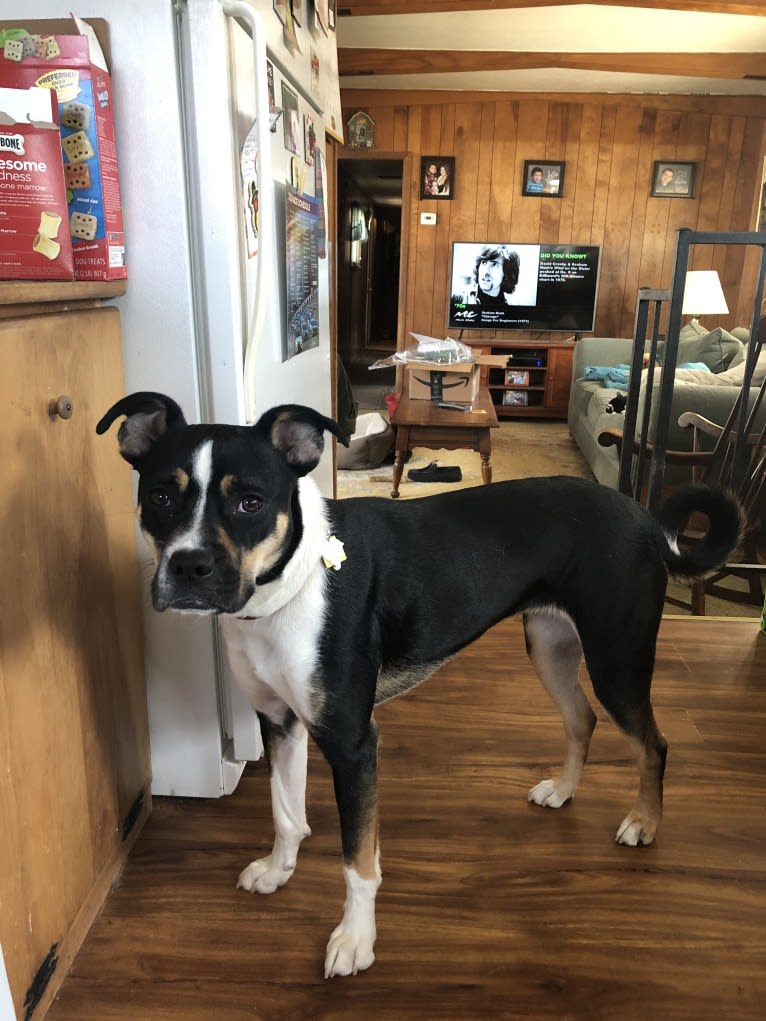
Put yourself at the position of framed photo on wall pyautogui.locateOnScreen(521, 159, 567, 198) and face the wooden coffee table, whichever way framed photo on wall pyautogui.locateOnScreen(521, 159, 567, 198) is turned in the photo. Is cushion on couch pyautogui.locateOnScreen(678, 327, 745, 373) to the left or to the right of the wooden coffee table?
left

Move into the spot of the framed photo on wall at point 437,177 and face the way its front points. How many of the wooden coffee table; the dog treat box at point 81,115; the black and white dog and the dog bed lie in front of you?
4

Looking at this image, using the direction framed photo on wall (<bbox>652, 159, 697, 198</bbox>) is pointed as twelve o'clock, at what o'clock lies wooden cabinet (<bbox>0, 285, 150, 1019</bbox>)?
The wooden cabinet is roughly at 12 o'clock from the framed photo on wall.

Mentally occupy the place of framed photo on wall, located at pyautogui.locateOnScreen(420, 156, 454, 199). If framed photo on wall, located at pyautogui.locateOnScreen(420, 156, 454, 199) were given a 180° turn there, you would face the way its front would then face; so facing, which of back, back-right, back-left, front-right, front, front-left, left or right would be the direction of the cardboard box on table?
back

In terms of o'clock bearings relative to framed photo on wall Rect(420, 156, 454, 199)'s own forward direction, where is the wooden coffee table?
The wooden coffee table is roughly at 12 o'clock from the framed photo on wall.

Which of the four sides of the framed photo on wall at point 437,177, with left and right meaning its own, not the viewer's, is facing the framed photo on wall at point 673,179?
left

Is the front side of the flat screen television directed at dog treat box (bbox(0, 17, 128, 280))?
yes

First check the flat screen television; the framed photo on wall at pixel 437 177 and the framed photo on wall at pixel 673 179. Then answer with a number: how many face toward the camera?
3

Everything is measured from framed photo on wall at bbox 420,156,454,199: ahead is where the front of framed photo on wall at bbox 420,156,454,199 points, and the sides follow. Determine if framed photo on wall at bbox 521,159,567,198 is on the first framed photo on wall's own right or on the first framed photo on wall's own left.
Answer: on the first framed photo on wall's own left

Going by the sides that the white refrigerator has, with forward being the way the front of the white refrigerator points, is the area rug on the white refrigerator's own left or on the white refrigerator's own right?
on the white refrigerator's own left

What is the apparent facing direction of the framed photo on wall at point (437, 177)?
toward the camera

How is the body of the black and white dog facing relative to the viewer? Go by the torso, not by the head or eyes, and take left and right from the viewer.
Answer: facing the viewer and to the left of the viewer

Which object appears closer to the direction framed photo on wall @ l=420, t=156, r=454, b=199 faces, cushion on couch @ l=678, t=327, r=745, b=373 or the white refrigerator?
the white refrigerator

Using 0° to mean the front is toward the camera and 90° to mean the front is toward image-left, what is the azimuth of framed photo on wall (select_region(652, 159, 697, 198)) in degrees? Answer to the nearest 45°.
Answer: approximately 0°

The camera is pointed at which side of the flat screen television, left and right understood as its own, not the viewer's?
front
